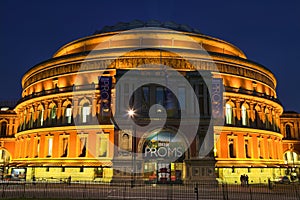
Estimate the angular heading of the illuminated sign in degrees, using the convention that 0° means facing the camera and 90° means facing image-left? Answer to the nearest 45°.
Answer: approximately 0°
